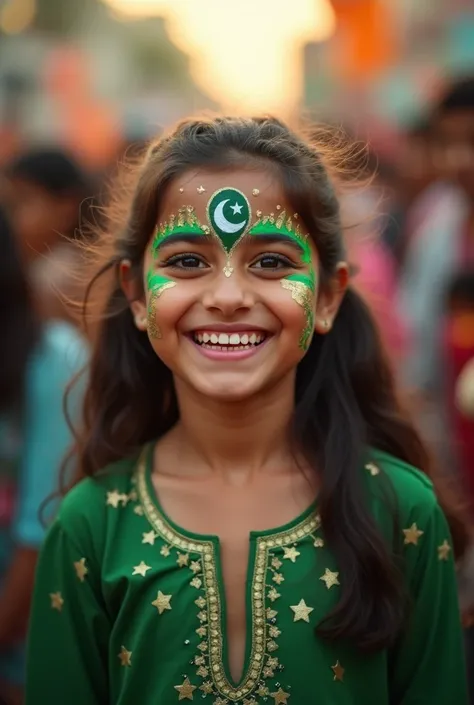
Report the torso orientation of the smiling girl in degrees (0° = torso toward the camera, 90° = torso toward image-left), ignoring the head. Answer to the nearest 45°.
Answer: approximately 0°

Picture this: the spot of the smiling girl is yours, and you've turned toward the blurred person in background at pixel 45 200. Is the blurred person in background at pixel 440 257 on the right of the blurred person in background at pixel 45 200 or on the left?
right

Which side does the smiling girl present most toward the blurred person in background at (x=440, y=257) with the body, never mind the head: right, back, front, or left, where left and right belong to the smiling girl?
back

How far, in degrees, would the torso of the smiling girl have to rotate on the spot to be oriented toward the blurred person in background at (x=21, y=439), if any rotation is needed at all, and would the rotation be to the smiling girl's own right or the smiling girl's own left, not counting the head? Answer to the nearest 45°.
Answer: approximately 135° to the smiling girl's own right

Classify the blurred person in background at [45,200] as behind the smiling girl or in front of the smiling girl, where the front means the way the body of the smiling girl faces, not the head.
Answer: behind
